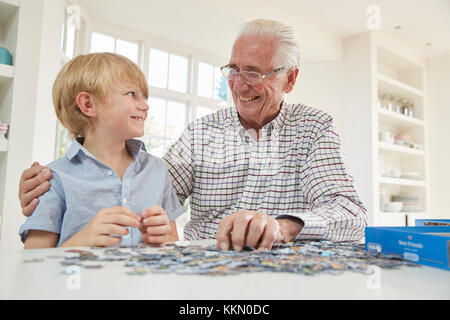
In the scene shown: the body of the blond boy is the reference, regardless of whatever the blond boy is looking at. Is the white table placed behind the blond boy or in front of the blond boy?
in front

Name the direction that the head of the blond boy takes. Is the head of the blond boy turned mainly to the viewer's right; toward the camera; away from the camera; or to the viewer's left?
to the viewer's right

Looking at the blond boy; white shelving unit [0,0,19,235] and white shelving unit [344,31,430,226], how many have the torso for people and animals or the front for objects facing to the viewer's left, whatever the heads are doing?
0

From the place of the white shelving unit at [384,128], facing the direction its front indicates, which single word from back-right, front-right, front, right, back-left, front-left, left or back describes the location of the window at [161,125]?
right

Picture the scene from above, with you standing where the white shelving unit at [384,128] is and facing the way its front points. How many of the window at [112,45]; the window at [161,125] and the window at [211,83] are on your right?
3

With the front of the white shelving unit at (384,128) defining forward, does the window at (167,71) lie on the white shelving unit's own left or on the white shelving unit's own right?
on the white shelving unit's own right

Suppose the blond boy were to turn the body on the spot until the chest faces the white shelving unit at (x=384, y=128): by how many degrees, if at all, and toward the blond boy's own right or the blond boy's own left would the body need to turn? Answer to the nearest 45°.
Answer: approximately 90° to the blond boy's own left

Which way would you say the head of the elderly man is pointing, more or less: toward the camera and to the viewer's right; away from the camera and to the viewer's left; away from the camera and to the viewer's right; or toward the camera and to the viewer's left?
toward the camera and to the viewer's left

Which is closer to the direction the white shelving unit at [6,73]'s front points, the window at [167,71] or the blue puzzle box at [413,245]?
the blue puzzle box

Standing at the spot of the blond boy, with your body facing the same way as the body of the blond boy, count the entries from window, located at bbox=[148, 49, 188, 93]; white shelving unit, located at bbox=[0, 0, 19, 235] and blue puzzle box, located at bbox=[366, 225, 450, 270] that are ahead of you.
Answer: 1

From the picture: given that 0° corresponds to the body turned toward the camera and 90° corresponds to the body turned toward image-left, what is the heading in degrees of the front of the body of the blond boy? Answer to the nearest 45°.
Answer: approximately 315°

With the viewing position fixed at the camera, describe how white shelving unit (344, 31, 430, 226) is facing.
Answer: facing the viewer and to the right of the viewer

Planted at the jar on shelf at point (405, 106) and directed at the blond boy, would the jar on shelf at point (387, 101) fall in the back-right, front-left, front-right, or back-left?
front-right

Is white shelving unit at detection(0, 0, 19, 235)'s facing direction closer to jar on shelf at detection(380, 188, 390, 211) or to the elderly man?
the elderly man

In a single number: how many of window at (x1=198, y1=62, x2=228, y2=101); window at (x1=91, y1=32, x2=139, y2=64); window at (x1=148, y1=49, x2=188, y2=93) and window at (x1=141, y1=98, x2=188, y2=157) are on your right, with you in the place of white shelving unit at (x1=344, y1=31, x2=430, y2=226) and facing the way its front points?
4
